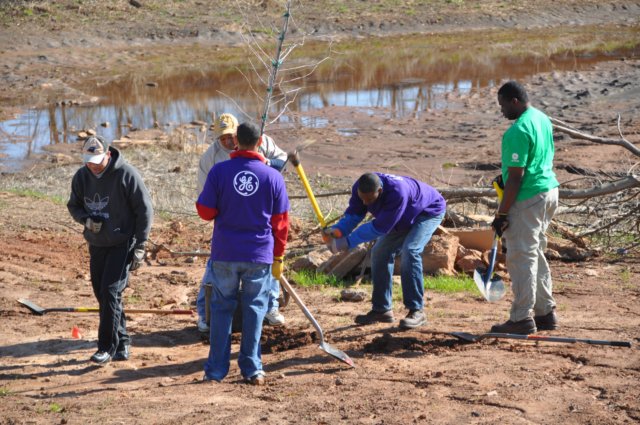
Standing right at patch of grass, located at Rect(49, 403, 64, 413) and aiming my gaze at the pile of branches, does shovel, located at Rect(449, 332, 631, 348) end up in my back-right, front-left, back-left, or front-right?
front-right

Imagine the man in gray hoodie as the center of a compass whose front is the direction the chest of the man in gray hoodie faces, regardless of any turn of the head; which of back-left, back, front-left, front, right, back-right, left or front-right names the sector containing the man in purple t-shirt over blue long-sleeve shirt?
back-left

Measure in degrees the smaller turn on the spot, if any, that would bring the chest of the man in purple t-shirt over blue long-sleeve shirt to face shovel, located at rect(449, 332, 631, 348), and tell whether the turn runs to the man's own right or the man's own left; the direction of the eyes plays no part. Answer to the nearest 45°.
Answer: approximately 135° to the man's own left

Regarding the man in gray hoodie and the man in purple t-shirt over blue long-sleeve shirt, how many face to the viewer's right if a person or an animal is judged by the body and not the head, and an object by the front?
0

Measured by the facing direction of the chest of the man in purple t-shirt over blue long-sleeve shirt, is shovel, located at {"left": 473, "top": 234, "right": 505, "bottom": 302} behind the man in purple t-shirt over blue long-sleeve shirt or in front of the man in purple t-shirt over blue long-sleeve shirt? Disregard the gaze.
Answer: behind

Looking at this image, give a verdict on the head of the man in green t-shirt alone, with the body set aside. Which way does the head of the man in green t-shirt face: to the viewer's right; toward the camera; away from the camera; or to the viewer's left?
to the viewer's left

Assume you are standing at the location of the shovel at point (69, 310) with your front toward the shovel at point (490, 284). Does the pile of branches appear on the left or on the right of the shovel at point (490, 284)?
left

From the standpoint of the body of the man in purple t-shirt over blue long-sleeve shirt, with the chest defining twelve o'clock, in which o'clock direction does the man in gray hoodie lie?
The man in gray hoodie is roughly at 1 o'clock from the man in purple t-shirt over blue long-sleeve shirt.

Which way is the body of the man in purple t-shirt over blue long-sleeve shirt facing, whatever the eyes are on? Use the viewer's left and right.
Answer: facing the viewer and to the left of the viewer

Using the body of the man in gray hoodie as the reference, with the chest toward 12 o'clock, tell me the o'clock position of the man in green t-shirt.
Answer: The man in green t-shirt is roughly at 8 o'clock from the man in gray hoodie.

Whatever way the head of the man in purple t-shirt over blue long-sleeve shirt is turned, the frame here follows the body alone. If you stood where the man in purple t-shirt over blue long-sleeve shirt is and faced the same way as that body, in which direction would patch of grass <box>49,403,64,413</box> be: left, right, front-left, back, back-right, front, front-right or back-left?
front

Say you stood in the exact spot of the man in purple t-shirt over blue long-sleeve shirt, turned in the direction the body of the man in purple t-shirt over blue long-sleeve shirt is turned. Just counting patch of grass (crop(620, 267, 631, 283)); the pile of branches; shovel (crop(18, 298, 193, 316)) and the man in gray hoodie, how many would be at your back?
2
